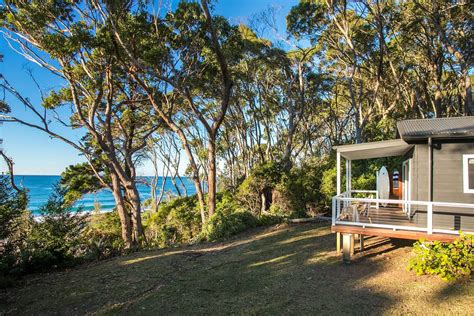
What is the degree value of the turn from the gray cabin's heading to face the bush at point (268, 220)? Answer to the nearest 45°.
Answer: approximately 45° to its right

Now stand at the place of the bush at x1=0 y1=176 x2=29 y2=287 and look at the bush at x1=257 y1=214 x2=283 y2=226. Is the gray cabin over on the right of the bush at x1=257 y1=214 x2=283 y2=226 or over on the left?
right

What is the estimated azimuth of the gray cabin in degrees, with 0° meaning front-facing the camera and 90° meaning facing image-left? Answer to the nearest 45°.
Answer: approximately 90°

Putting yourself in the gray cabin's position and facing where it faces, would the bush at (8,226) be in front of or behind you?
in front

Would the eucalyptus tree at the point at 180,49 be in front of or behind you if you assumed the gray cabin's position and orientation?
in front

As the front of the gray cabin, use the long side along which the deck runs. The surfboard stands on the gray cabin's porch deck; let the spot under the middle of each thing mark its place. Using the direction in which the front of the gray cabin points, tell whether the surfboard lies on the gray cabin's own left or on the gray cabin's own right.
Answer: on the gray cabin's own right
